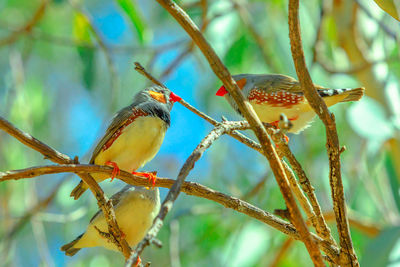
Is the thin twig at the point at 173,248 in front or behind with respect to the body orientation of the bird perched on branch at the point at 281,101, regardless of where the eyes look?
in front

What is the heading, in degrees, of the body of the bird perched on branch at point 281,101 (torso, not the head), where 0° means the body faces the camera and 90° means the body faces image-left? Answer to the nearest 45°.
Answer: approximately 90°

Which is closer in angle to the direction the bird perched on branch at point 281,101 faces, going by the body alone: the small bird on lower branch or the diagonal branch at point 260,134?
the small bird on lower branch

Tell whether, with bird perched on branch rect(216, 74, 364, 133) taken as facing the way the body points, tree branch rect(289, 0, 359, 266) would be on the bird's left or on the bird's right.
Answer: on the bird's left
